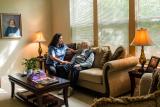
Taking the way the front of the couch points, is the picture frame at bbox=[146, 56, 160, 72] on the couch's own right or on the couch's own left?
on the couch's own left

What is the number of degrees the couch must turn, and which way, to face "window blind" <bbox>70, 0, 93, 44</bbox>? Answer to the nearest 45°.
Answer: approximately 135° to its right

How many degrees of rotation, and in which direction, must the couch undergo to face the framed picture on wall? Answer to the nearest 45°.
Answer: approximately 90° to its right

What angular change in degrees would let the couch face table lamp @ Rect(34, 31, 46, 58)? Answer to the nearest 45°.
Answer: approximately 90° to its right

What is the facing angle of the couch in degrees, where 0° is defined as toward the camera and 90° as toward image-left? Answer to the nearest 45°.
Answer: approximately 45°

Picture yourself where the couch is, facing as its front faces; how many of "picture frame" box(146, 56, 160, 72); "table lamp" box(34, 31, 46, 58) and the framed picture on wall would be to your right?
2
